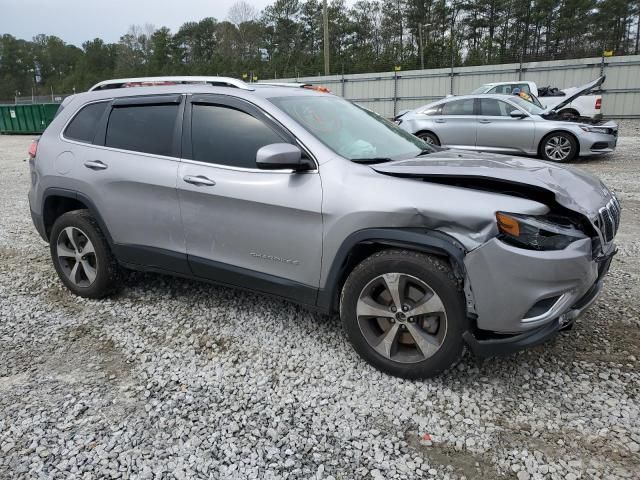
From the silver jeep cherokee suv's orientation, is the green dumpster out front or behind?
behind

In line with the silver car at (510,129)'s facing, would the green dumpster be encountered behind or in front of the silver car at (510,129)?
behind

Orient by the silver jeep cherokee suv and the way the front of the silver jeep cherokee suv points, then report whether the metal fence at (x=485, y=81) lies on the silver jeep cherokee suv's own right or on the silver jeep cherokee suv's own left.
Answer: on the silver jeep cherokee suv's own left

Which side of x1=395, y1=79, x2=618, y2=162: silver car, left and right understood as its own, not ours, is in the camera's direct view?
right

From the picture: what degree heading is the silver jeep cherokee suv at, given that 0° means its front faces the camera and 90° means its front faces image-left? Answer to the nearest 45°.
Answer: approximately 315°

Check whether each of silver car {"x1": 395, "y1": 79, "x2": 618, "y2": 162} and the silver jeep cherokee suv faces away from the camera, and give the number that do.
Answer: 0

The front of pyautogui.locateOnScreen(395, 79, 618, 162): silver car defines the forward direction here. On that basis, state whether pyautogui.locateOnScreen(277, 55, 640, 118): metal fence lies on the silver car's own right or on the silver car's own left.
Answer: on the silver car's own left

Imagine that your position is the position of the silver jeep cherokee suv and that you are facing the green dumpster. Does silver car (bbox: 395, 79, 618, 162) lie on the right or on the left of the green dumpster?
right

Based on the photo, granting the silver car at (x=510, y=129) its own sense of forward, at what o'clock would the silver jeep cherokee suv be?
The silver jeep cherokee suv is roughly at 3 o'clock from the silver car.
